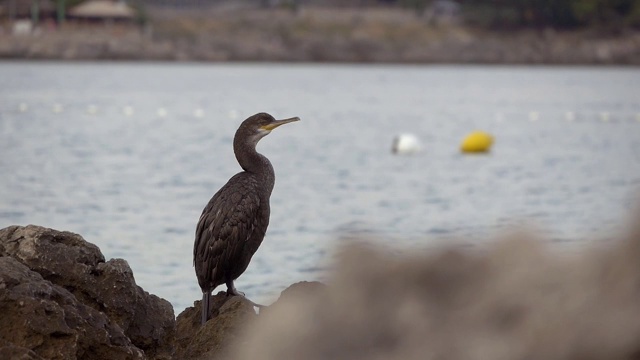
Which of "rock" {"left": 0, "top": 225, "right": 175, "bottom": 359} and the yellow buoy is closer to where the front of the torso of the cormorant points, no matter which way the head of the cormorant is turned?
the yellow buoy

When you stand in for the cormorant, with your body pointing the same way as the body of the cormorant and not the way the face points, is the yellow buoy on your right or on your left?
on your left

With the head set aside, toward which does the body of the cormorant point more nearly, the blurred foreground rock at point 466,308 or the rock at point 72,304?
the blurred foreground rock

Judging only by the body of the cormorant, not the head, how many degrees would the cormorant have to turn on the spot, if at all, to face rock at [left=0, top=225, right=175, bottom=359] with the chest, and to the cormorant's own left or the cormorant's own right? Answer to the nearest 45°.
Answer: approximately 135° to the cormorant's own right

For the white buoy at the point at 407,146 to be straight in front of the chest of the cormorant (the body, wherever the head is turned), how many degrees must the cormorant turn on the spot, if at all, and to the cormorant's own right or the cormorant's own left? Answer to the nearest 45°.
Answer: approximately 90° to the cormorant's own left

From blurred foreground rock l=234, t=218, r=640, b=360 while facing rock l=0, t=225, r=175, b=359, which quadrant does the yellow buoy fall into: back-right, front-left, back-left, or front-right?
front-right

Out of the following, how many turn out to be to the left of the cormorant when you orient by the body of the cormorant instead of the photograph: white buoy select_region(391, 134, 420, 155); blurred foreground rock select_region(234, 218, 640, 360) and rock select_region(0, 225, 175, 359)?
1

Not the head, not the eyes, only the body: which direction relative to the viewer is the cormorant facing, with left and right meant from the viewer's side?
facing to the right of the viewer

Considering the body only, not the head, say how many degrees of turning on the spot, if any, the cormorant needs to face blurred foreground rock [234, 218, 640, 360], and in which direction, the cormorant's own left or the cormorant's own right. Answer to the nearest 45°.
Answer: approximately 90° to the cormorant's own right
